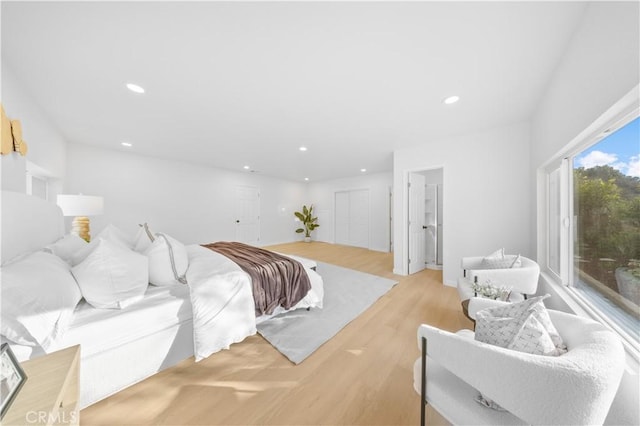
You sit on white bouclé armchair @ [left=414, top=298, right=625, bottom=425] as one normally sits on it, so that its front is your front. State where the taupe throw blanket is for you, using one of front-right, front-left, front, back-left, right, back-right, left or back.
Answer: front-left

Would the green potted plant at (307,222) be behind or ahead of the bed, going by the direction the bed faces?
ahead

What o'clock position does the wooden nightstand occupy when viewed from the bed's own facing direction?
The wooden nightstand is roughly at 5 o'clock from the bed.

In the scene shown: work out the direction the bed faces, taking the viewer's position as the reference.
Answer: facing away from the viewer and to the right of the viewer

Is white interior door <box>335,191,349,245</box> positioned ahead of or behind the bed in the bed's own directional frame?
ahead

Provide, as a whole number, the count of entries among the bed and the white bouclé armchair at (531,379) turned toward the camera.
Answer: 0

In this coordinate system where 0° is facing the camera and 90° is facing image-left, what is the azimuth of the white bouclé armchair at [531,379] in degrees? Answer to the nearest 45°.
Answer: approximately 135°
